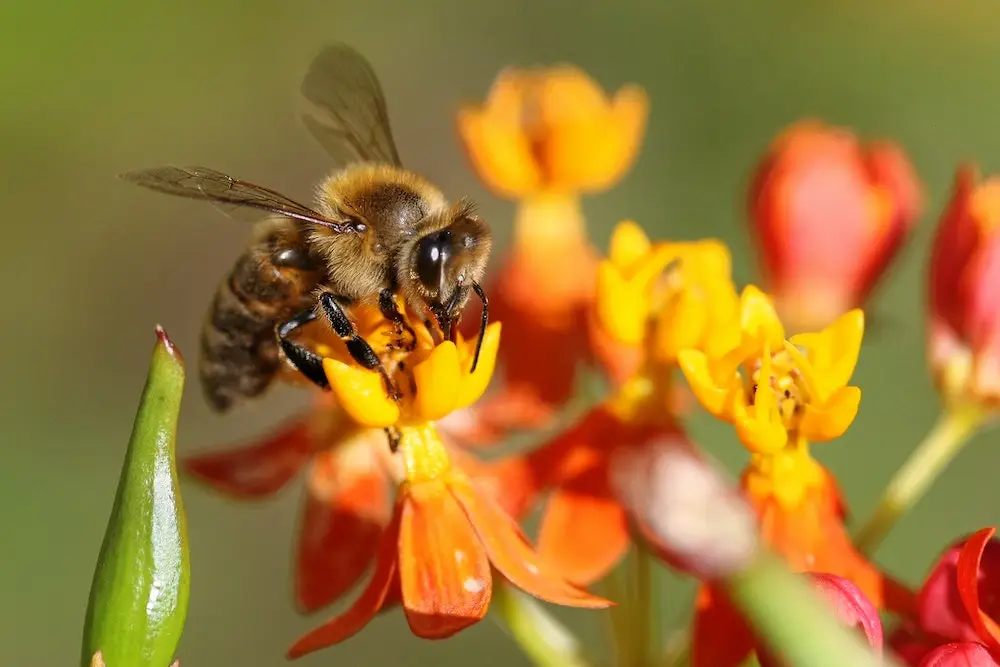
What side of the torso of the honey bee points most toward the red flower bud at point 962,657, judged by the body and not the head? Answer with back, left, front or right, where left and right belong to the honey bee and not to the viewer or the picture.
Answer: front

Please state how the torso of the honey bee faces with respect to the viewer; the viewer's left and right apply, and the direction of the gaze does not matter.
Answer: facing the viewer and to the right of the viewer

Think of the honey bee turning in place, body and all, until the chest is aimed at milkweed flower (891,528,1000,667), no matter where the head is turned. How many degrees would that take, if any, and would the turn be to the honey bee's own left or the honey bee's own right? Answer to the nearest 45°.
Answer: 0° — it already faces it

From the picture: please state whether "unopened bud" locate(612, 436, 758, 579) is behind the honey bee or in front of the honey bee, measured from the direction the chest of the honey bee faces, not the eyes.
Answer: in front

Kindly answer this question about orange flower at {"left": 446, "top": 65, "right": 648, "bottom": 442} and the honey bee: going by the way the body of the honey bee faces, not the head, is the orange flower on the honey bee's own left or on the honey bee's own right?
on the honey bee's own left

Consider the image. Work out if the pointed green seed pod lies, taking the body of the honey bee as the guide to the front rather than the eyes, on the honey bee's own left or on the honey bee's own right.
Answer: on the honey bee's own right

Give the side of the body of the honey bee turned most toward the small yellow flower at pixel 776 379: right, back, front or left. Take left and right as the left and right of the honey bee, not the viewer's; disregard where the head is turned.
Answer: front

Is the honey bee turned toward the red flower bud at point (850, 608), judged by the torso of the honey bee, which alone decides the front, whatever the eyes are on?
yes

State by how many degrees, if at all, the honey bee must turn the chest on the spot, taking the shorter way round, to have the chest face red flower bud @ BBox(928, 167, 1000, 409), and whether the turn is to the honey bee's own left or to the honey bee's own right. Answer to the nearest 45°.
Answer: approximately 45° to the honey bee's own left

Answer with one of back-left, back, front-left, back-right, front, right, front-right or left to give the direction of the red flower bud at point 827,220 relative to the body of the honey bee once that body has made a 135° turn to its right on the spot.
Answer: back-right
